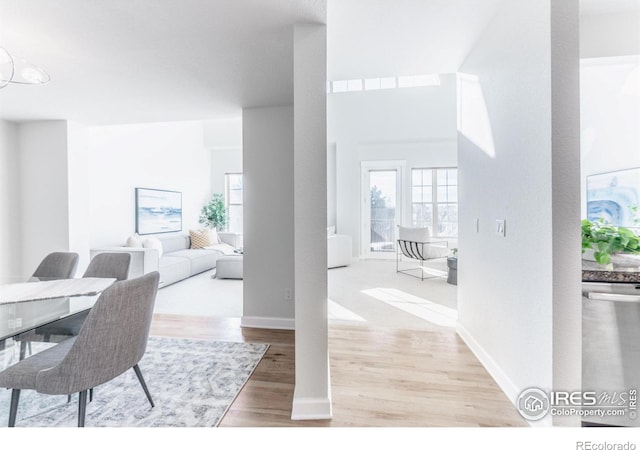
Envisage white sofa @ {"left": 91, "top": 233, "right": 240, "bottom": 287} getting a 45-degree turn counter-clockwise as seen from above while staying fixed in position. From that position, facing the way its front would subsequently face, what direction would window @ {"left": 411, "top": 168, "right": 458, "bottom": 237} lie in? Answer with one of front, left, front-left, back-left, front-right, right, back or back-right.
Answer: front

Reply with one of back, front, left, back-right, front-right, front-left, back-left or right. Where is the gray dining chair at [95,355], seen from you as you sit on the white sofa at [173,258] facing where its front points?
front-right

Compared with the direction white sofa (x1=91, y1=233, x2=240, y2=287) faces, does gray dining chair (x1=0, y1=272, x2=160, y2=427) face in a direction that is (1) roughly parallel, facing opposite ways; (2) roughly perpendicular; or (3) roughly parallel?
roughly parallel, facing opposite ways

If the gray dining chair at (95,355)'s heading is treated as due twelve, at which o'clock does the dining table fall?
The dining table is roughly at 1 o'clock from the gray dining chair.

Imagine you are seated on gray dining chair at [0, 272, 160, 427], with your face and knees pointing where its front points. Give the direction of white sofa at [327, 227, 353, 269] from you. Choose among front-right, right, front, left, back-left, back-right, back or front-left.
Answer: right

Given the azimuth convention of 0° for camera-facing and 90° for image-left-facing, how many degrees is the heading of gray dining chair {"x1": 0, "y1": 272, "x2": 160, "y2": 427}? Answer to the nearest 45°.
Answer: approximately 135°

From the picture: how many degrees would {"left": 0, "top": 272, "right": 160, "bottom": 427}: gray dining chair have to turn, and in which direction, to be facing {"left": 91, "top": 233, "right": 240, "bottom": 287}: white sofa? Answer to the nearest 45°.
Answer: approximately 45° to its right

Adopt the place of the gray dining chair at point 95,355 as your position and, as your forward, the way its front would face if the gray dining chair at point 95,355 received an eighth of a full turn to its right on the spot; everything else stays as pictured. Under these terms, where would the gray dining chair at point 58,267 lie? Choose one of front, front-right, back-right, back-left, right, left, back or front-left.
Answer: front

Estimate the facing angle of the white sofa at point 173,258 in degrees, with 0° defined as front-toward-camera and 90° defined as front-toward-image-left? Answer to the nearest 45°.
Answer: approximately 315°

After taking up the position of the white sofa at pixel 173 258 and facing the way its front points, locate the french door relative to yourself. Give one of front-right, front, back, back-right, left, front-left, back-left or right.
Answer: front-left
